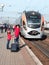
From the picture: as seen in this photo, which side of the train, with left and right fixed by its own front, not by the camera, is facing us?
front
